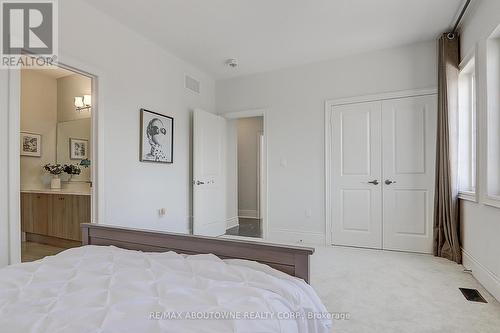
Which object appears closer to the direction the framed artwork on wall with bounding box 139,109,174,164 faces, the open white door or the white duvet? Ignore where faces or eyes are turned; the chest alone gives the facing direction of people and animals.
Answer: the white duvet

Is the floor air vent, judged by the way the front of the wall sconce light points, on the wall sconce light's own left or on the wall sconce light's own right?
on the wall sconce light's own left

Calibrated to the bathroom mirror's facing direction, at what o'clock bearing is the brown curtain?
The brown curtain is roughly at 9 o'clock from the bathroom mirror.

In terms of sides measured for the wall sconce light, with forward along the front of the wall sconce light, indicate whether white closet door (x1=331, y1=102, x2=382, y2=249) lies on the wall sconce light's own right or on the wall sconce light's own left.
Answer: on the wall sconce light's own left

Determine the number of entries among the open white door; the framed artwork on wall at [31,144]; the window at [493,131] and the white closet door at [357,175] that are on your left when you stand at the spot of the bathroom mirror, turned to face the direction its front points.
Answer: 3

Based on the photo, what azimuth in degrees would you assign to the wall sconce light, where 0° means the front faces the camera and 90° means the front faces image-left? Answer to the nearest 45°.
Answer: approximately 45°

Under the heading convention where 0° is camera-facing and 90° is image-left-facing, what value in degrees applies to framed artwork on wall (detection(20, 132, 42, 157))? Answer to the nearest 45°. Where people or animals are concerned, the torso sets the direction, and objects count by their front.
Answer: approximately 315°

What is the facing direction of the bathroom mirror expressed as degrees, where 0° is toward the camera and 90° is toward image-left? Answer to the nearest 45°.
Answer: approximately 45°

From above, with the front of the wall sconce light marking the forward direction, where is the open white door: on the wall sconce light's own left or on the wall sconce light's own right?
on the wall sconce light's own left
